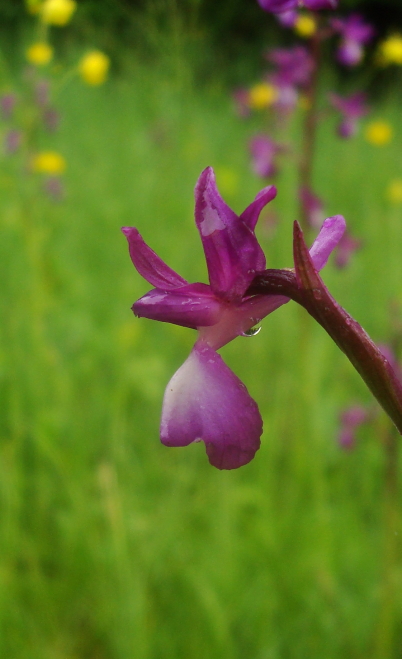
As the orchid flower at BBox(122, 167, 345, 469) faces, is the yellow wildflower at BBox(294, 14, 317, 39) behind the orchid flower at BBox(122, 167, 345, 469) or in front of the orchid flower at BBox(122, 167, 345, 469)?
behind

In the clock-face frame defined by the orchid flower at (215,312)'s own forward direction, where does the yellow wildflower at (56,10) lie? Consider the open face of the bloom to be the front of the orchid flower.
The yellow wildflower is roughly at 4 o'clock from the orchid flower.

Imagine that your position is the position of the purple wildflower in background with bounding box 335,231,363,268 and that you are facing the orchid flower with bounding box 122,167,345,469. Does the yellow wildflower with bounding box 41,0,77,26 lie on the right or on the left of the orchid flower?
right

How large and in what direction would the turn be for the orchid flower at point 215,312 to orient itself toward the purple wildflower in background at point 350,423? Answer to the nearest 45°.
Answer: approximately 135° to its right

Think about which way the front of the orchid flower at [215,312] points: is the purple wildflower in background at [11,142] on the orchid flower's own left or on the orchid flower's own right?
on the orchid flower's own right

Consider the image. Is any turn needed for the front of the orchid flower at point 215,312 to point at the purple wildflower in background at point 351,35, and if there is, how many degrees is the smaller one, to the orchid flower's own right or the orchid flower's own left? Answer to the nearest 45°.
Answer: approximately 135° to the orchid flower's own right

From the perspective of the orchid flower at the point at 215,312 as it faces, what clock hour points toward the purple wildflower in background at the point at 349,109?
The purple wildflower in background is roughly at 5 o'clock from the orchid flower.

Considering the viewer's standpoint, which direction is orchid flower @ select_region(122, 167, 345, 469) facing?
facing the viewer and to the left of the viewer

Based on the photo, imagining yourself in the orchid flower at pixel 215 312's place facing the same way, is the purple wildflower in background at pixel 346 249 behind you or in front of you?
behind

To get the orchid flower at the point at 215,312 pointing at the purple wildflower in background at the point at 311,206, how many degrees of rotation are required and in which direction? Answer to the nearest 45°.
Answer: approximately 135° to its right
